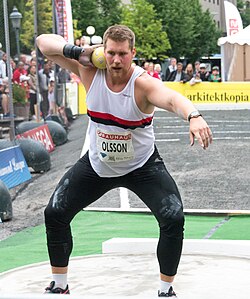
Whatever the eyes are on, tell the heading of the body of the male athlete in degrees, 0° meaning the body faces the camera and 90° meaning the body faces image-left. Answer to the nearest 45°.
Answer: approximately 0°

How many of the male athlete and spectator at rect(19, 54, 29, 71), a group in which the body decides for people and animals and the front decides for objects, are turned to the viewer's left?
0

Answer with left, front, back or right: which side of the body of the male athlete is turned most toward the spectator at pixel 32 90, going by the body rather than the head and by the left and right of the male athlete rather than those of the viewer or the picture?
back

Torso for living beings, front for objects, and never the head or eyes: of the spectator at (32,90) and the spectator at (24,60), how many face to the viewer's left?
0

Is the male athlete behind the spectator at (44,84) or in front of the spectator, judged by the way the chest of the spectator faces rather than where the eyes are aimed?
in front

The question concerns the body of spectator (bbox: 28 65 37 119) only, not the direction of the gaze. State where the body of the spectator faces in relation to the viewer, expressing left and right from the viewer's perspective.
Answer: facing the viewer and to the right of the viewer
